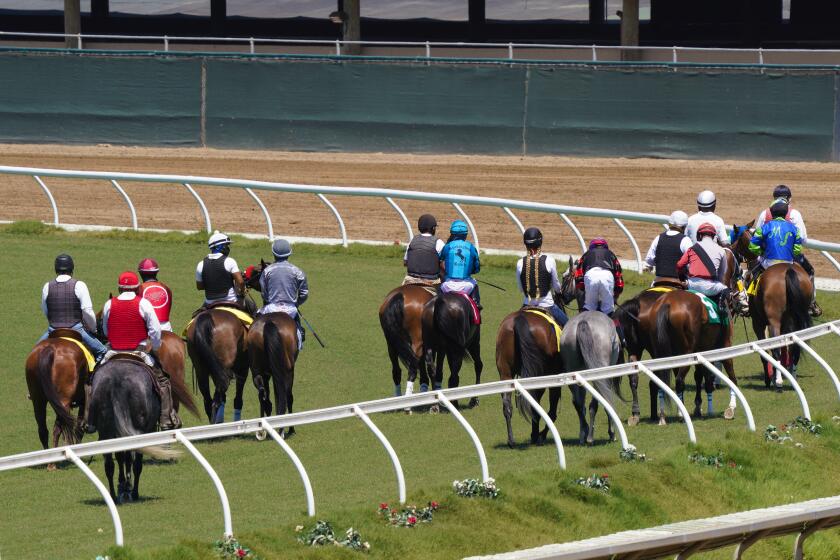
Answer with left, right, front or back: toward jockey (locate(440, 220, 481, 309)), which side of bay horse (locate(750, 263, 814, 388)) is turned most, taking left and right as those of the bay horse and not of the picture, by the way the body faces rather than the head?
left

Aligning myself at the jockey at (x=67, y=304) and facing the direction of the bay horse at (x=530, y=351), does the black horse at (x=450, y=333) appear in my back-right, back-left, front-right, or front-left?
front-left

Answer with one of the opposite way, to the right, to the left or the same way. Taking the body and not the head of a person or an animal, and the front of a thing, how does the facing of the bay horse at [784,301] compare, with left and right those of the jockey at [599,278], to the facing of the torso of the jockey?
the same way

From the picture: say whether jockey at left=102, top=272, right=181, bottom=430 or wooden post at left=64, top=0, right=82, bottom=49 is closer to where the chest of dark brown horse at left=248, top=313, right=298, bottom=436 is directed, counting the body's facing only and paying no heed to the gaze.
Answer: the wooden post

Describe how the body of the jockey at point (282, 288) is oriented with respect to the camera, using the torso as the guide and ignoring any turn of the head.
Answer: away from the camera

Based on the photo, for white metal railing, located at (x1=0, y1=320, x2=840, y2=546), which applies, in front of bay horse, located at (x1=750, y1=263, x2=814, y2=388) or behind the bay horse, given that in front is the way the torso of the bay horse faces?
behind

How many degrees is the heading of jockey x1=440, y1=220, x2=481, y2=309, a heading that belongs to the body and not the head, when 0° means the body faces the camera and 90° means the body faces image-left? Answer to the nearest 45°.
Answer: approximately 180°

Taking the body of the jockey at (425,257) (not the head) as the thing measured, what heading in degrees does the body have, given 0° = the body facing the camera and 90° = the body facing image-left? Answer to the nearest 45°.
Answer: approximately 180°

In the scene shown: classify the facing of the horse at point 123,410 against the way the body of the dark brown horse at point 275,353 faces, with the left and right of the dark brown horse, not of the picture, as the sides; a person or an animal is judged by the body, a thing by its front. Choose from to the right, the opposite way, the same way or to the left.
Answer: the same way

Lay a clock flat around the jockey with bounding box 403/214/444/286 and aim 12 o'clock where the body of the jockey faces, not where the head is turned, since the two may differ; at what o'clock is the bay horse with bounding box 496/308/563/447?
The bay horse is roughly at 5 o'clock from the jockey.

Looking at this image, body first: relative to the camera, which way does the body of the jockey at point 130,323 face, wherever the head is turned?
away from the camera

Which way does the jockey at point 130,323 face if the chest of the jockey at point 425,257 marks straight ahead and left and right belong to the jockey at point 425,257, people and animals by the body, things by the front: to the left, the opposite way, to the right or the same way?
the same way

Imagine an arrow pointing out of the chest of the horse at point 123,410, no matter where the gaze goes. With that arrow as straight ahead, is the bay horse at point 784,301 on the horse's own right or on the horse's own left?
on the horse's own right

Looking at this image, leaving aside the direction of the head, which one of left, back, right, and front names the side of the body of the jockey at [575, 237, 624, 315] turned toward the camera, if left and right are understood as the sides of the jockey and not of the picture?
back

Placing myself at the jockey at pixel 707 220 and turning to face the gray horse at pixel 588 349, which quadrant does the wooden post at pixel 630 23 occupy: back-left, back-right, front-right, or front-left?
back-right

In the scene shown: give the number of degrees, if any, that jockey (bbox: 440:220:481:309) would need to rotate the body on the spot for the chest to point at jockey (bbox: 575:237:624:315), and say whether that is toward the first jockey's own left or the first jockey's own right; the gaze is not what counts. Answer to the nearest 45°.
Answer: approximately 135° to the first jockey's own right

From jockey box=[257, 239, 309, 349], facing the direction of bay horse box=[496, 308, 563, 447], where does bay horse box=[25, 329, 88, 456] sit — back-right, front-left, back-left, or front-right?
back-right

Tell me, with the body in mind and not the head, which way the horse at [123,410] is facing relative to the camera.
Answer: away from the camera

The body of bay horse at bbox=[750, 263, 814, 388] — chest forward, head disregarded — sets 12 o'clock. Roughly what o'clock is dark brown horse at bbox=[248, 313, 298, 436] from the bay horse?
The dark brown horse is roughly at 8 o'clock from the bay horse.

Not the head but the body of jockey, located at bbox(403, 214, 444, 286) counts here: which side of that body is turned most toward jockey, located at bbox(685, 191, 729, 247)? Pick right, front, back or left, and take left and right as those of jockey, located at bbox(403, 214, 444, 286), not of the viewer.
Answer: right
